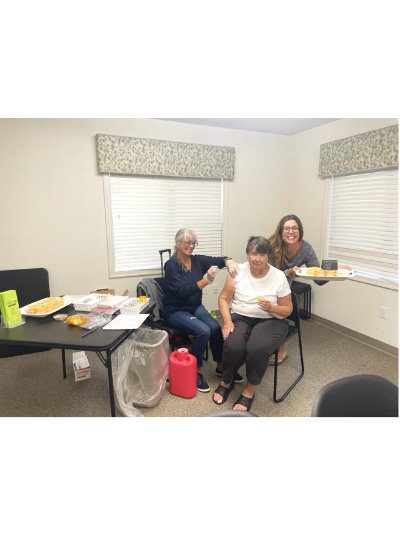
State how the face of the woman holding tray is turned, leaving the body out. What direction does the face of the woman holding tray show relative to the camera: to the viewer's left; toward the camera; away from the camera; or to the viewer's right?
toward the camera

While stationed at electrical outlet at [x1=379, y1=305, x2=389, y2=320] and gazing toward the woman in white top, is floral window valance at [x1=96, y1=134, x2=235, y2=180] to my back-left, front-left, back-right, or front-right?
front-right

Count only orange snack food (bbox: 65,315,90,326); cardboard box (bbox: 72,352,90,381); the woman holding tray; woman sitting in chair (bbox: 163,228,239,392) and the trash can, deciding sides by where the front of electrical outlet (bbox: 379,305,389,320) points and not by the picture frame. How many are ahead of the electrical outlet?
5

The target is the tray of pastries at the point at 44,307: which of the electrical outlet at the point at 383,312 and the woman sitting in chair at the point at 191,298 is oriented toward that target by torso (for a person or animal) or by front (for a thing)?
the electrical outlet

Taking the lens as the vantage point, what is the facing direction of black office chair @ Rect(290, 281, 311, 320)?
facing the viewer and to the left of the viewer

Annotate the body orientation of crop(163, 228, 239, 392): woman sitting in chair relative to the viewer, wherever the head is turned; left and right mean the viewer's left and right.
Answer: facing the viewer and to the right of the viewer

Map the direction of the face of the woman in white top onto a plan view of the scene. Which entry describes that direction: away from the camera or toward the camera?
toward the camera

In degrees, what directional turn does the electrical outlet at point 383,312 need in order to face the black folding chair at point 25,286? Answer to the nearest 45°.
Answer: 0° — it already faces it

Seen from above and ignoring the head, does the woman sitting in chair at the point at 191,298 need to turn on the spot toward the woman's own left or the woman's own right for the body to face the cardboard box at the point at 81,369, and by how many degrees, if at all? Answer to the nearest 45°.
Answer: approximately 135° to the woman's own right

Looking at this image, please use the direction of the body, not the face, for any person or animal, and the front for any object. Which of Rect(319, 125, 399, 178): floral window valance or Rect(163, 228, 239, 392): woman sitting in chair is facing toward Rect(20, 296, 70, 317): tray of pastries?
the floral window valance

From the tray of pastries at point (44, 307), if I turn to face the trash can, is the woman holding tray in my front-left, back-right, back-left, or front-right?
front-left

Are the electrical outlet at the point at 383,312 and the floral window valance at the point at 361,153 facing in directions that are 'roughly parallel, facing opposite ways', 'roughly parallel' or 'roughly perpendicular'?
roughly parallel

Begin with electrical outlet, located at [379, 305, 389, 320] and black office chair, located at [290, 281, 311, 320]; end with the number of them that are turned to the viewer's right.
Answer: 0
